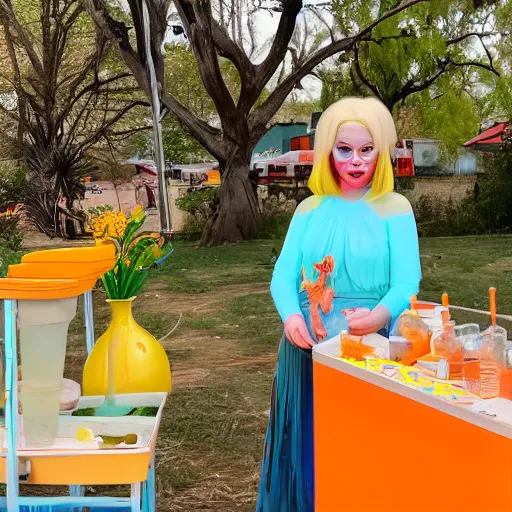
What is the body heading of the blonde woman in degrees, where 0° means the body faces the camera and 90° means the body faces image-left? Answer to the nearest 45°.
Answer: approximately 0°

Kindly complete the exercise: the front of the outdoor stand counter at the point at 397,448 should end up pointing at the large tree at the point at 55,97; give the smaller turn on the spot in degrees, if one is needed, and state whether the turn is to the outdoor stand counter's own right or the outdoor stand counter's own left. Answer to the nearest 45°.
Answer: approximately 90° to the outdoor stand counter's own right

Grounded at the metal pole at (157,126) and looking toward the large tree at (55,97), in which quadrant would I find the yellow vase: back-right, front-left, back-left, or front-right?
back-left

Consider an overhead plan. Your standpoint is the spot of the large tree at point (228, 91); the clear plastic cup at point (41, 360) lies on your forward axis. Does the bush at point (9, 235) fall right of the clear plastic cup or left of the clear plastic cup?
right

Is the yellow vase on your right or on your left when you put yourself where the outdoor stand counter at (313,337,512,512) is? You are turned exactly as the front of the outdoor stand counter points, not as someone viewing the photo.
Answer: on your right

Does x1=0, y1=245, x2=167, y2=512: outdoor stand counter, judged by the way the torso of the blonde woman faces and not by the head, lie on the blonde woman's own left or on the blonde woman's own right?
on the blonde woman's own right

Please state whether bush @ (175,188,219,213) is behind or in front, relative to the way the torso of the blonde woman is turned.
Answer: behind

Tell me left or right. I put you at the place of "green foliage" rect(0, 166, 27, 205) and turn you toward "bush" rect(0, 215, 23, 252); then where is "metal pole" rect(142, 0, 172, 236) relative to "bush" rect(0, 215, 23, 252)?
left

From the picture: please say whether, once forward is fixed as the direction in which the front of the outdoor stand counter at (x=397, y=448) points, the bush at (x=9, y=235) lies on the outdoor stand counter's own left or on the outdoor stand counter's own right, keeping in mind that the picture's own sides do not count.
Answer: on the outdoor stand counter's own right

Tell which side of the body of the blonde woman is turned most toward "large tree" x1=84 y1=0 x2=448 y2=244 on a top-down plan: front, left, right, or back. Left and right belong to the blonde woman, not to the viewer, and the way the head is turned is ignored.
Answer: back
